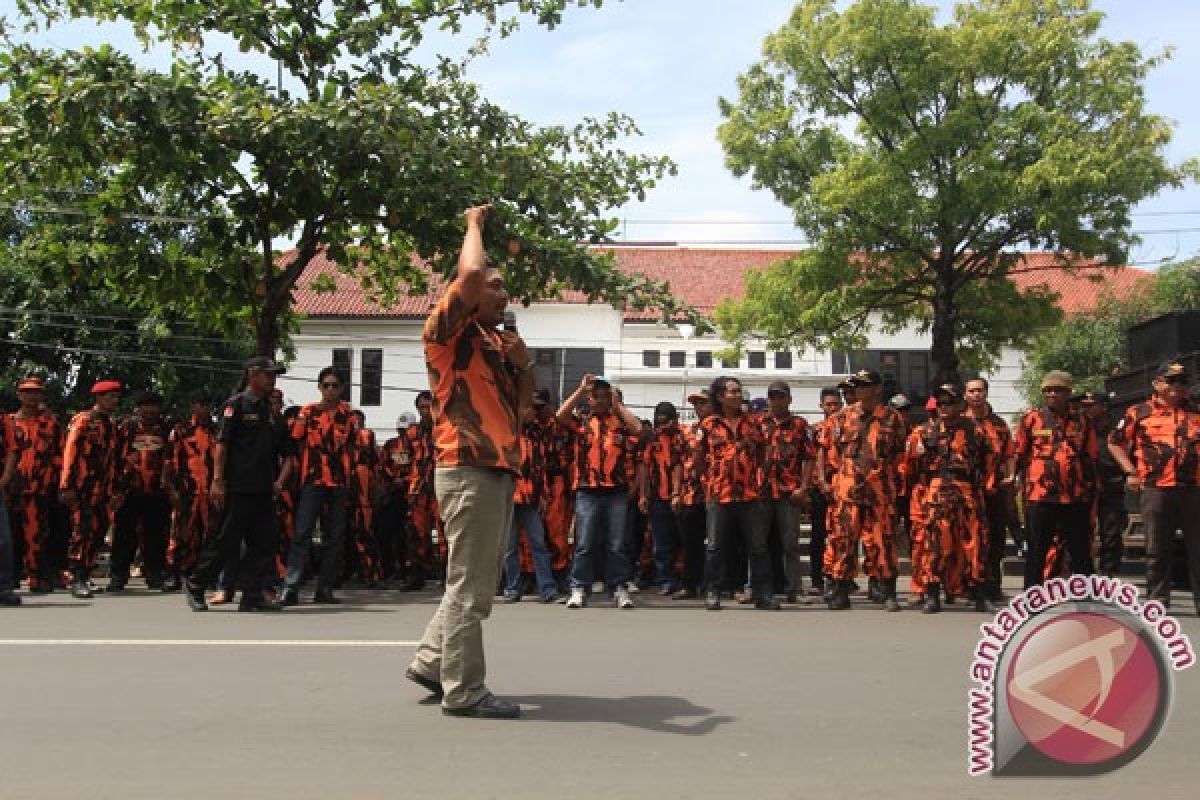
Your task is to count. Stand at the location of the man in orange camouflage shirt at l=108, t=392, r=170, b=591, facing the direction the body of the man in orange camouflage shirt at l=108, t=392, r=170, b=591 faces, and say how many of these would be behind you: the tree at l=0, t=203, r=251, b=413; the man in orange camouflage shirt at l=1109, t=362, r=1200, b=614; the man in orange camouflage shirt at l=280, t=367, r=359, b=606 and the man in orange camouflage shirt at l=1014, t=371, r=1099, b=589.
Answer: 1

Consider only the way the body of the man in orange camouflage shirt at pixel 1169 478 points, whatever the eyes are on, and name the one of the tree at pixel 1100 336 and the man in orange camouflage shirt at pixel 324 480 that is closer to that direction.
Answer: the man in orange camouflage shirt

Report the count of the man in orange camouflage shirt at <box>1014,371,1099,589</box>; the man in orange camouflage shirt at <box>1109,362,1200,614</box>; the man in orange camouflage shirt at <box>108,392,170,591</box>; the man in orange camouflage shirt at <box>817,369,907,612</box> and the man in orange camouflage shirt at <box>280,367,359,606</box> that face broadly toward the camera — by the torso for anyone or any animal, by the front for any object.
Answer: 5

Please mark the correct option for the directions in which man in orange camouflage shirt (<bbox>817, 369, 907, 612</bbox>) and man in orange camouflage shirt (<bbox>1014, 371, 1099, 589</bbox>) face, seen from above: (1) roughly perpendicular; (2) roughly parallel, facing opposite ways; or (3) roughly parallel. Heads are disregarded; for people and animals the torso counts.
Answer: roughly parallel

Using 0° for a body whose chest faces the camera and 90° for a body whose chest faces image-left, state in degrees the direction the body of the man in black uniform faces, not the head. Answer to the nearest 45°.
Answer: approximately 315°

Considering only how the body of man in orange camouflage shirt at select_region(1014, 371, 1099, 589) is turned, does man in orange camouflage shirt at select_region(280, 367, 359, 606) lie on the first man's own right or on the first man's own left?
on the first man's own right

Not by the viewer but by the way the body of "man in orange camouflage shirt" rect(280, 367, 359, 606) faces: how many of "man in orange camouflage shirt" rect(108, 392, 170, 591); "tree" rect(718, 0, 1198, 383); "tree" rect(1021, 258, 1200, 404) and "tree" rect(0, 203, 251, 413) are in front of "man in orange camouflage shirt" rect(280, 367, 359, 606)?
0

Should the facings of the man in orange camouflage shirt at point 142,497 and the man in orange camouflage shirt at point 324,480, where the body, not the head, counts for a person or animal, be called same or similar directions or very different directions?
same or similar directions

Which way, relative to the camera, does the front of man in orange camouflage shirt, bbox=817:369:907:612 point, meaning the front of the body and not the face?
toward the camera

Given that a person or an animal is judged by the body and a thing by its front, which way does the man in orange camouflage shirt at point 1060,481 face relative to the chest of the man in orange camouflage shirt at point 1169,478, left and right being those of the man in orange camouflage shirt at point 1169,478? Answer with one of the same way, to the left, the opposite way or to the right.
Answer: the same way

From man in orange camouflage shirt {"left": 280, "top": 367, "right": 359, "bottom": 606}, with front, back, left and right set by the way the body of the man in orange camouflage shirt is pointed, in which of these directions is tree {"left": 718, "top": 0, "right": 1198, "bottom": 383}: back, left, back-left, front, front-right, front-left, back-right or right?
back-left

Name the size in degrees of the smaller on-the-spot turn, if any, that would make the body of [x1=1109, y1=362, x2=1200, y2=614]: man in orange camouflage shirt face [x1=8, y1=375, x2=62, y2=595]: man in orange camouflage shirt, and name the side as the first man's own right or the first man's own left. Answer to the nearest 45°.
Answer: approximately 90° to the first man's own right

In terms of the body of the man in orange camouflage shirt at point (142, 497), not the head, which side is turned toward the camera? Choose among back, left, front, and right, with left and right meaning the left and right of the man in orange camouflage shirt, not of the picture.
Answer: front

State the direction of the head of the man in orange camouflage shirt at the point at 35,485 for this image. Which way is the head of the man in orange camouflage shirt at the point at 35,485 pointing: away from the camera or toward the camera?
toward the camera

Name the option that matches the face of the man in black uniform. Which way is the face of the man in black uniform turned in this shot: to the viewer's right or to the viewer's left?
to the viewer's right

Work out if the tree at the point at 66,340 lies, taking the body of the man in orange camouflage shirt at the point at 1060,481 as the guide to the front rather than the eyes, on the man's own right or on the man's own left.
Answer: on the man's own right
